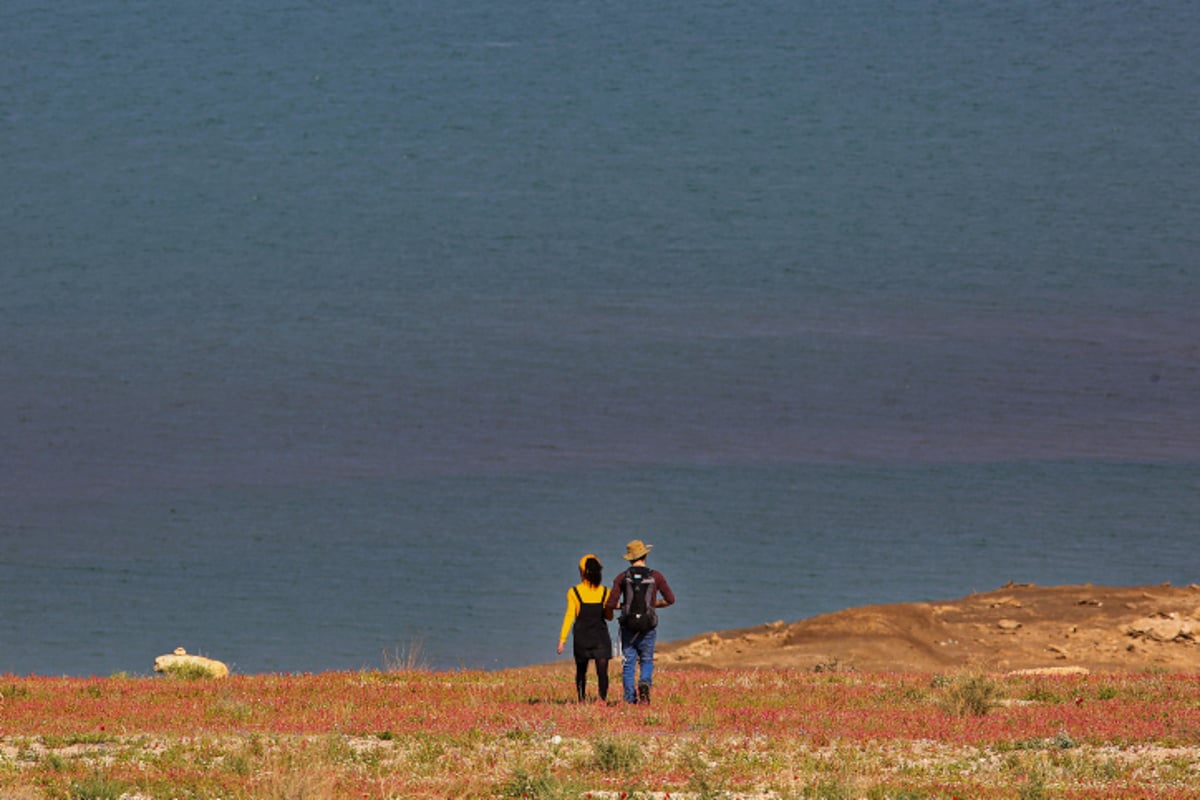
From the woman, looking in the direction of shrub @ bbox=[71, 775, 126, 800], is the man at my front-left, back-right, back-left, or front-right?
back-left

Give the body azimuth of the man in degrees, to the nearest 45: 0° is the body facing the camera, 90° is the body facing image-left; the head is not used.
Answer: approximately 180°

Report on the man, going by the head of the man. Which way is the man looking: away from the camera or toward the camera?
away from the camera

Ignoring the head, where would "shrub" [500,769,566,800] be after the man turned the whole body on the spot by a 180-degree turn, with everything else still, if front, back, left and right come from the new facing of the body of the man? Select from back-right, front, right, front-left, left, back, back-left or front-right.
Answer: front

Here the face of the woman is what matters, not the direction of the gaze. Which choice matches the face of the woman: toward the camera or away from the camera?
away from the camera

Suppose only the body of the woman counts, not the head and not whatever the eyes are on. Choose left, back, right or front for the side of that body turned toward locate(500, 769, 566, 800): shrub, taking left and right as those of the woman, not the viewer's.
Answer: back

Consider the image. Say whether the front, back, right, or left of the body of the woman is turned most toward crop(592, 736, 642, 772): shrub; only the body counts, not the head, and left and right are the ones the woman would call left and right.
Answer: back

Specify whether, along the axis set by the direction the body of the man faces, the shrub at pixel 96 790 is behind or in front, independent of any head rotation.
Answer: behind

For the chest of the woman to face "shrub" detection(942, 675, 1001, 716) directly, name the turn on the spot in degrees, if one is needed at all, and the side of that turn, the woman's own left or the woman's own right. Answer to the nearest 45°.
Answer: approximately 90° to the woman's own right

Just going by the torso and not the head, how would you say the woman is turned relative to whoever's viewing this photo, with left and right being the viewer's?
facing away from the viewer

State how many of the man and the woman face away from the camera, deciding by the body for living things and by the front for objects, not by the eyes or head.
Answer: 2
